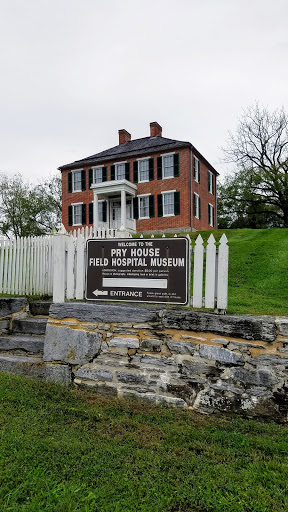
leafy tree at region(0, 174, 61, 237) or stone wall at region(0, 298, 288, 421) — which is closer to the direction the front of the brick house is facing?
the stone wall

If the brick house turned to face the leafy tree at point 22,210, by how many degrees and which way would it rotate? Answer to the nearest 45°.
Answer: approximately 90° to its right

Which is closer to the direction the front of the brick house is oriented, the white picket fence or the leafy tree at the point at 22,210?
the white picket fence

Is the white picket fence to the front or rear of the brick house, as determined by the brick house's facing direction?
to the front

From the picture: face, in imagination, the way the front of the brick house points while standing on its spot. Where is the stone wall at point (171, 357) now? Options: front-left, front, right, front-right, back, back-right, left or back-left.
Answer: front-left

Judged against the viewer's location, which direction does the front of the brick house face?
facing the viewer and to the left of the viewer
